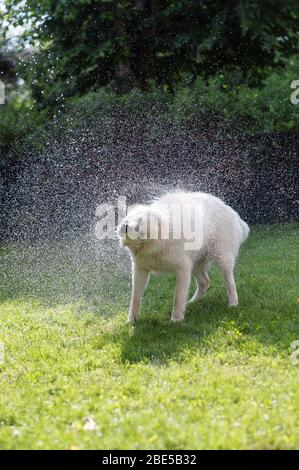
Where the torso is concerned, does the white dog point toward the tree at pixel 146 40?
no

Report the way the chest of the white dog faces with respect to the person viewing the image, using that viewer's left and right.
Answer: facing the viewer and to the left of the viewer
